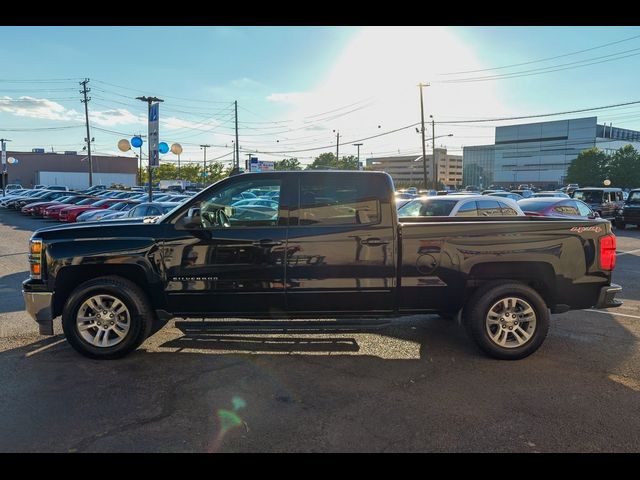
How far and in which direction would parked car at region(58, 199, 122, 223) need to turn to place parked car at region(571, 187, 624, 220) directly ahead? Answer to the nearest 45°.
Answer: approximately 90° to its left

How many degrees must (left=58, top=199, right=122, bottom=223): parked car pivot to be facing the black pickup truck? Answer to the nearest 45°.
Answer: approximately 45° to its left

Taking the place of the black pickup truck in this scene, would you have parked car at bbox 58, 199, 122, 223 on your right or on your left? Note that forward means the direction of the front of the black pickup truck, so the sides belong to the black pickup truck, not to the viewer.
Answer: on your right

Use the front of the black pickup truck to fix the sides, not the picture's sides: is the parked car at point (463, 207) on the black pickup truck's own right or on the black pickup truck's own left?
on the black pickup truck's own right

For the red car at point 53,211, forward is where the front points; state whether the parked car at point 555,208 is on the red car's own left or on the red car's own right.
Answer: on the red car's own left

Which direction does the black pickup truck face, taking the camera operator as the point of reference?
facing to the left of the viewer

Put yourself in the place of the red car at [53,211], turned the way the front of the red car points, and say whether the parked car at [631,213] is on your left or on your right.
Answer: on your left

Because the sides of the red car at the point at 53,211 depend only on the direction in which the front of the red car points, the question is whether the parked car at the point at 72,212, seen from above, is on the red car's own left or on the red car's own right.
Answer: on the red car's own left
